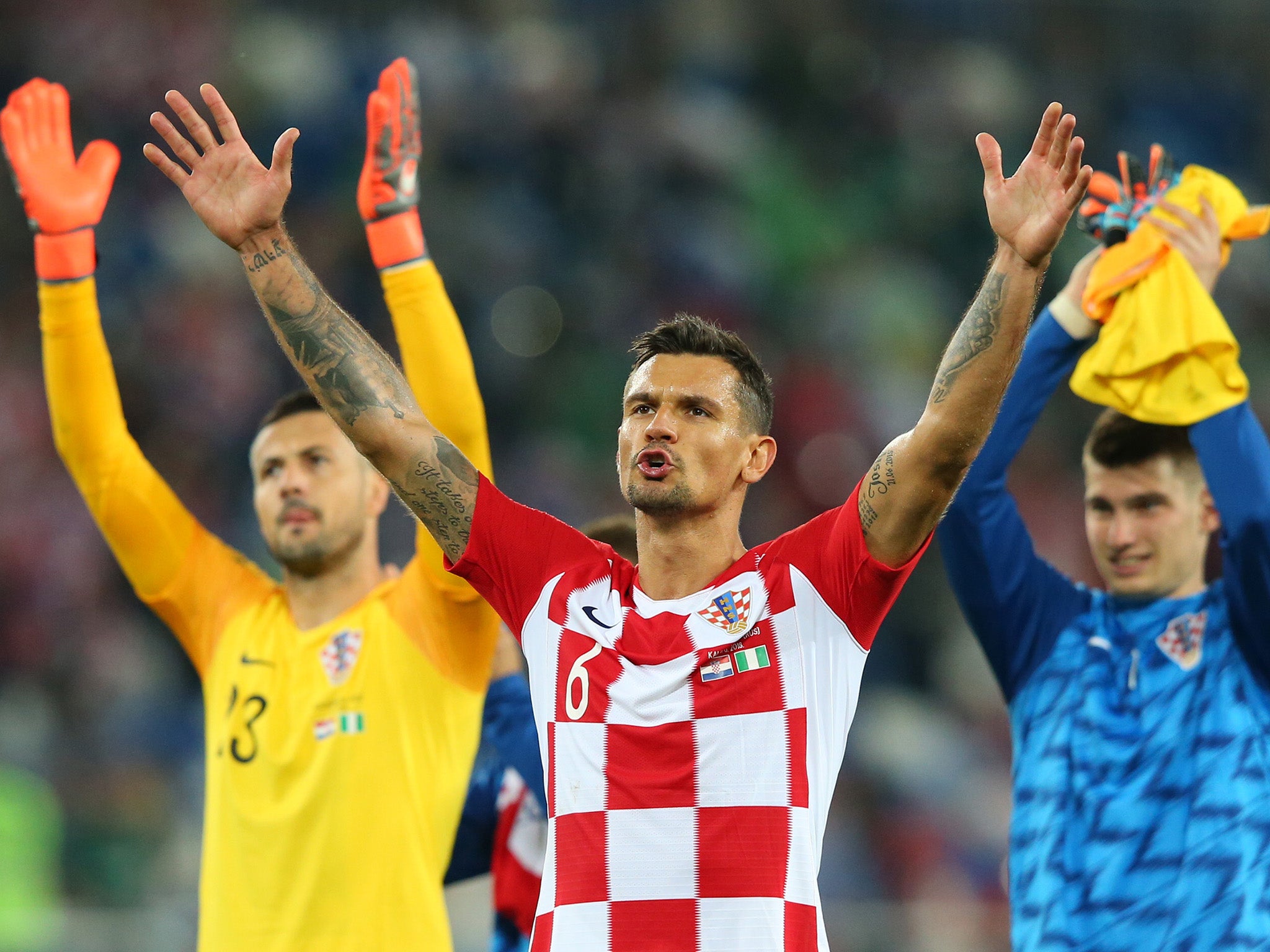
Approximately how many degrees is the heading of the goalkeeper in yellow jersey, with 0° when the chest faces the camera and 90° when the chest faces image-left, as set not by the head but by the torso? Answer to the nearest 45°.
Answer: approximately 45°

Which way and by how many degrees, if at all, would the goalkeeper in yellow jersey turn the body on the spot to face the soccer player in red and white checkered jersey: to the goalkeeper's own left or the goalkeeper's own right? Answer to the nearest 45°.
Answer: approximately 90° to the goalkeeper's own left

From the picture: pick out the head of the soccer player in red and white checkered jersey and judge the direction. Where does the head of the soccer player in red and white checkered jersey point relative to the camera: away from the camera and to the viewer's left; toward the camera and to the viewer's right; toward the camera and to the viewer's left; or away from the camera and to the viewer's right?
toward the camera and to the viewer's left
